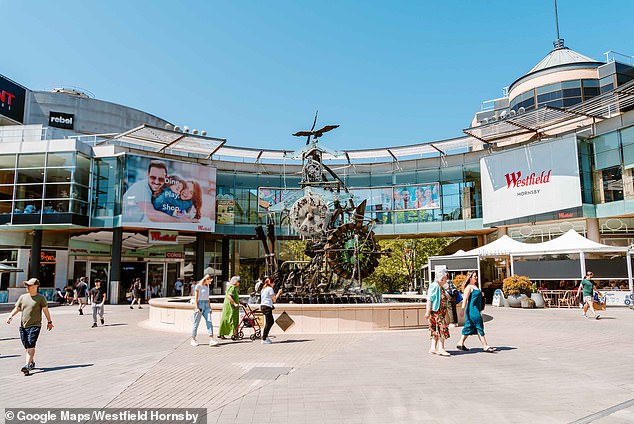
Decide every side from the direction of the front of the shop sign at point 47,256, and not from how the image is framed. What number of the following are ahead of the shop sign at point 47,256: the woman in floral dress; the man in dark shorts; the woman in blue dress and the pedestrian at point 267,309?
4

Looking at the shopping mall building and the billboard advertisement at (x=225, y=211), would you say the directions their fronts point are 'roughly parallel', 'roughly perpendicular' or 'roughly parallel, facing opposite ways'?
roughly parallel

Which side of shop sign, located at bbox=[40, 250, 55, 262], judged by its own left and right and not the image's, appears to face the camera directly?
front

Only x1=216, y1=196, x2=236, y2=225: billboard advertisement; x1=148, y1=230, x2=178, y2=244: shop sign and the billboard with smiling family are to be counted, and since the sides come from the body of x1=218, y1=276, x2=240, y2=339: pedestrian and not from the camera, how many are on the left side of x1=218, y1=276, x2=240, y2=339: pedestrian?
3

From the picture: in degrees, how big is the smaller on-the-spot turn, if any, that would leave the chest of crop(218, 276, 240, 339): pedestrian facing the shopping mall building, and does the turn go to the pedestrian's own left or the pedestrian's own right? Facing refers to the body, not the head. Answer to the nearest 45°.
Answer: approximately 90° to the pedestrian's own left

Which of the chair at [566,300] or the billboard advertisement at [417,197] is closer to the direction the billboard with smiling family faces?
the chair

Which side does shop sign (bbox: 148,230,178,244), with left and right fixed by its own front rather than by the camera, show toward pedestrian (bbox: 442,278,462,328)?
front

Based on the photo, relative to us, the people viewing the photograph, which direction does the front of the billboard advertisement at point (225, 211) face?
facing the viewer

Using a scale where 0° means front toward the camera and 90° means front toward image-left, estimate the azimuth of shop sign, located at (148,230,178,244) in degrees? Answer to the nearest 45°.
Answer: approximately 315°

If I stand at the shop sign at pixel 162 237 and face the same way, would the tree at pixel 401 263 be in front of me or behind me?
in front

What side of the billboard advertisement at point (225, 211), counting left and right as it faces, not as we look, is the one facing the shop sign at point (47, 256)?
right

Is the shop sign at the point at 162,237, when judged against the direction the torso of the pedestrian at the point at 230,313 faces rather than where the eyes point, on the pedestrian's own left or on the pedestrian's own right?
on the pedestrian's own left

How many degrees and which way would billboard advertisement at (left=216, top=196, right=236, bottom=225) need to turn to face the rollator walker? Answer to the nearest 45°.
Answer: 0° — it already faces it

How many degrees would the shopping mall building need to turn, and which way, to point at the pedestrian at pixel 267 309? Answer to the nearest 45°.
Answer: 0° — it already faces them
